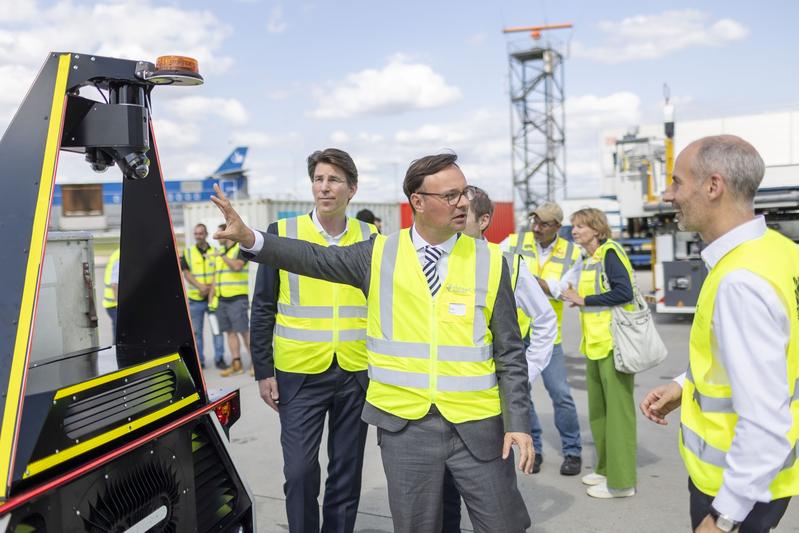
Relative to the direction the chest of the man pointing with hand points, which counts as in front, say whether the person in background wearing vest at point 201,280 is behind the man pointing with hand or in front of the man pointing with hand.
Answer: behind

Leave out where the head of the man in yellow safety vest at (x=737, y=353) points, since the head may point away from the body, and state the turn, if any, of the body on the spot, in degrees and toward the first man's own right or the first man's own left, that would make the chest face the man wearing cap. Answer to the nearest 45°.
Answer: approximately 90° to the first man's own right

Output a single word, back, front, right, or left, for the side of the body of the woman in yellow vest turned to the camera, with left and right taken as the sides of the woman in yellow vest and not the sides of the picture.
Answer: left

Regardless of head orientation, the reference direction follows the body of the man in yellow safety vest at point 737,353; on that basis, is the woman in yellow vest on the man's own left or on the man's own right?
on the man's own right

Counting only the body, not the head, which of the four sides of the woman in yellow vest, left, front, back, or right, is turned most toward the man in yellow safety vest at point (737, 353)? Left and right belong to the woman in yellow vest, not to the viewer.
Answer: left

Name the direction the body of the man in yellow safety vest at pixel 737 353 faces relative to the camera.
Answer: to the viewer's left

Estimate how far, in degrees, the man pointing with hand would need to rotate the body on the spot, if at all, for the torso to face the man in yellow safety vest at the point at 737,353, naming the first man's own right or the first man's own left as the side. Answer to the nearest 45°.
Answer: approximately 45° to the first man's own left

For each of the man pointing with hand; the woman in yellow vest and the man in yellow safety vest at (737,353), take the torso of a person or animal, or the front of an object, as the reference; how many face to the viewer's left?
2
